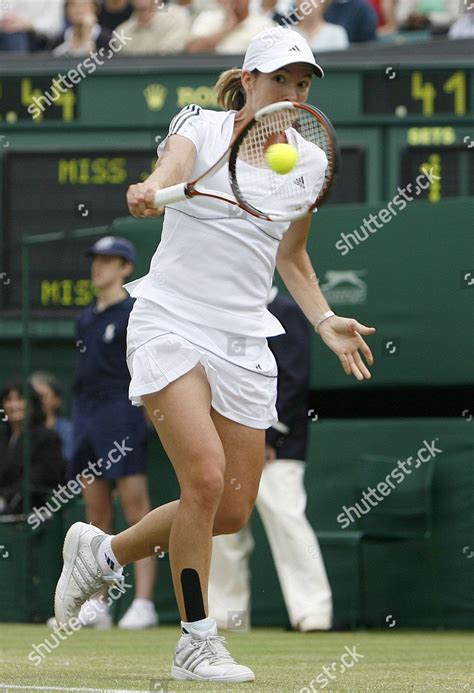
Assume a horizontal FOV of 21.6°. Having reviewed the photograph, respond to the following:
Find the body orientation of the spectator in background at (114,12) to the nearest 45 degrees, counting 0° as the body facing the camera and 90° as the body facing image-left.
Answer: approximately 0°

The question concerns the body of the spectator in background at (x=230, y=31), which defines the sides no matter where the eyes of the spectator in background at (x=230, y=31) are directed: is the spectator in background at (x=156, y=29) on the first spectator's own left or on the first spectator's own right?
on the first spectator's own right

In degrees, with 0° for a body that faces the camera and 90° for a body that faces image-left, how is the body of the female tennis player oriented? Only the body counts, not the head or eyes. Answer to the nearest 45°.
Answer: approximately 315°

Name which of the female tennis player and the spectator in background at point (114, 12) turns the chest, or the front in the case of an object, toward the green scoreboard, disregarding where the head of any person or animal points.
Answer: the spectator in background

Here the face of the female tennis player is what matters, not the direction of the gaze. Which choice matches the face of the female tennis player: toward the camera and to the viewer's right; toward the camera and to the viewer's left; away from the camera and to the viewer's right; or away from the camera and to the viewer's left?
toward the camera and to the viewer's right

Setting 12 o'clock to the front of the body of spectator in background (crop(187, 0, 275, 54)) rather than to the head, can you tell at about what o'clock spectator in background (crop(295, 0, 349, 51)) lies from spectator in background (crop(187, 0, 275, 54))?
spectator in background (crop(295, 0, 349, 51)) is roughly at 10 o'clock from spectator in background (crop(187, 0, 275, 54)).

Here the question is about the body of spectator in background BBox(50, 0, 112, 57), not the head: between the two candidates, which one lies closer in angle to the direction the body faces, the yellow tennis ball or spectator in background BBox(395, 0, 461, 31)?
the yellow tennis ball

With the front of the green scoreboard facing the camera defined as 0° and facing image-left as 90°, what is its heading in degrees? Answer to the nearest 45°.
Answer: approximately 0°

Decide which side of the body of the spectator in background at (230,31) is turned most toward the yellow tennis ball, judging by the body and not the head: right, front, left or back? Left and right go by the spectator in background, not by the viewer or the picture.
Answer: front

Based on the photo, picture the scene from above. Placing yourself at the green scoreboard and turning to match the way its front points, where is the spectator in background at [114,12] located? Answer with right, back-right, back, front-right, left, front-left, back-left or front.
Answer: back

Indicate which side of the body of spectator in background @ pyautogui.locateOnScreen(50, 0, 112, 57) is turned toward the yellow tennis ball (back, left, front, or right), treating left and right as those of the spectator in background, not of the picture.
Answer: front
